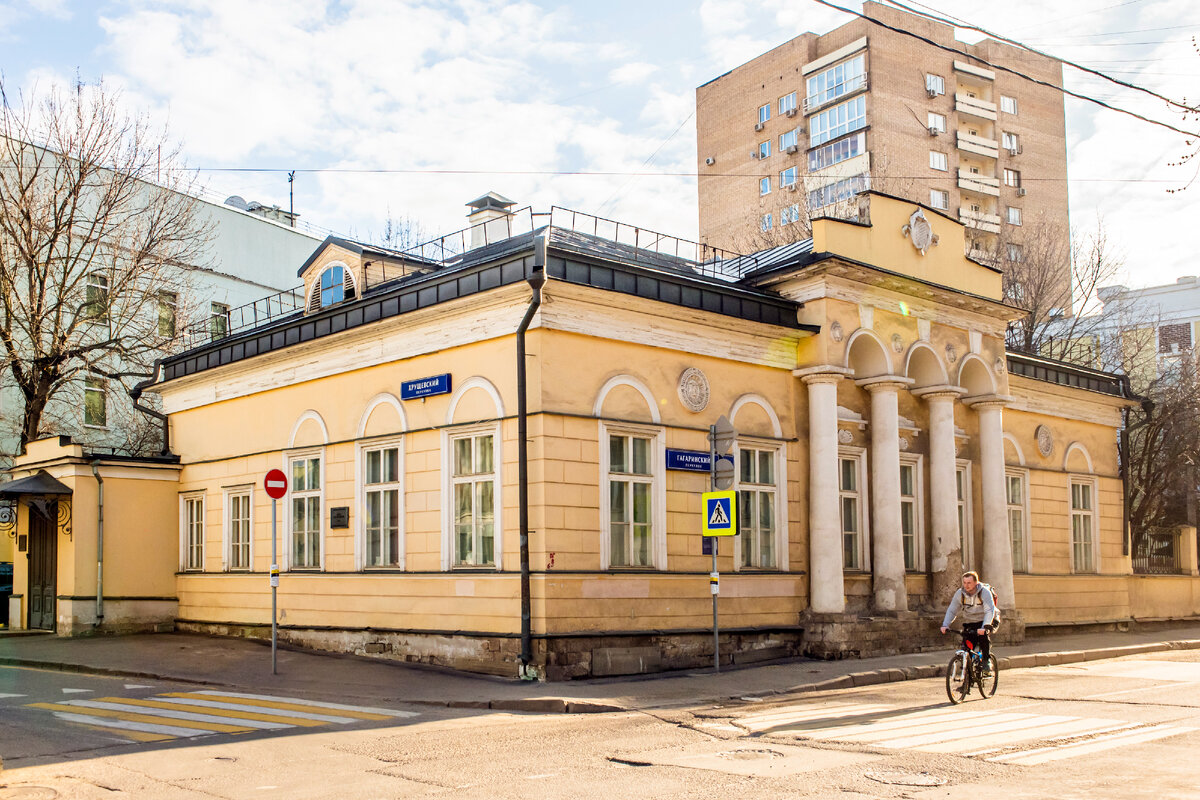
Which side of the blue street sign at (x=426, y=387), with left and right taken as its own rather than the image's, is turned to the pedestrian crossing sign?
left

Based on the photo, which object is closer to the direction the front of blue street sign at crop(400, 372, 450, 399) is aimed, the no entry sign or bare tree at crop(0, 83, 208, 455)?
the no entry sign

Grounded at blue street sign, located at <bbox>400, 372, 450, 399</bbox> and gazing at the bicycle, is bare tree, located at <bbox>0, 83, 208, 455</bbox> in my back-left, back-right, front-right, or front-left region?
back-left

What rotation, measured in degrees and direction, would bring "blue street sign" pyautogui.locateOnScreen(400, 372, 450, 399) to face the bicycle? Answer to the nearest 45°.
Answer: approximately 90° to its left

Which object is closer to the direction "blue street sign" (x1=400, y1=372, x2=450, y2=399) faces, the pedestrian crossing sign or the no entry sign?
the no entry sign

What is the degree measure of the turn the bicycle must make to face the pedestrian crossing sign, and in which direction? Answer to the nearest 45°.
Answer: approximately 90° to its right

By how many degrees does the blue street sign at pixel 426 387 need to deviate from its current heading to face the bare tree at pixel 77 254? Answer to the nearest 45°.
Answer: approximately 90° to its right

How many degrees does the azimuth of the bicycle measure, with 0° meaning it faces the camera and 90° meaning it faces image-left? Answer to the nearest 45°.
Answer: approximately 45°

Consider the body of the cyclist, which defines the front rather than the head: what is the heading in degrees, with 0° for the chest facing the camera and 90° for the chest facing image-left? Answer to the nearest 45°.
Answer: approximately 45°
